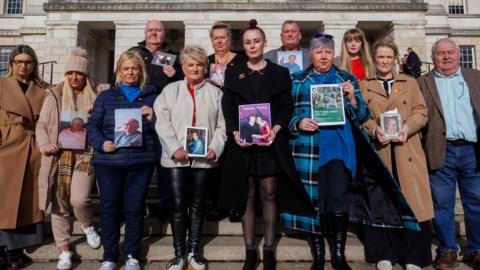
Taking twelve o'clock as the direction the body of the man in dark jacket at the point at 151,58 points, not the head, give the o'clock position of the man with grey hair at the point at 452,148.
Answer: The man with grey hair is roughly at 10 o'clock from the man in dark jacket.

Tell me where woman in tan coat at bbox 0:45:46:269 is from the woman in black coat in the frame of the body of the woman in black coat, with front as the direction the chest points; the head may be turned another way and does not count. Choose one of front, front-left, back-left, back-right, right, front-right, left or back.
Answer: right

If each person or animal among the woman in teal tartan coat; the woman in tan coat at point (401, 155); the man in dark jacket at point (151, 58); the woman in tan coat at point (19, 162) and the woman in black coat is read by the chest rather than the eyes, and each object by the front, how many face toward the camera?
5

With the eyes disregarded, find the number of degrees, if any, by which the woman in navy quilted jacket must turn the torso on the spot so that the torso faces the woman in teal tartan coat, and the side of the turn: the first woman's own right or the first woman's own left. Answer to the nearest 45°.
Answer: approximately 45° to the first woman's own left

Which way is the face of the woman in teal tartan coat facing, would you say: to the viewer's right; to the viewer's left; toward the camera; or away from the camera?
toward the camera

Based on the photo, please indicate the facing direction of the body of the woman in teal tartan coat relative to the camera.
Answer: toward the camera

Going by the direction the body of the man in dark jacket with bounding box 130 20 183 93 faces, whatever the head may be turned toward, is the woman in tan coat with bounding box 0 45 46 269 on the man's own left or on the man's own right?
on the man's own right

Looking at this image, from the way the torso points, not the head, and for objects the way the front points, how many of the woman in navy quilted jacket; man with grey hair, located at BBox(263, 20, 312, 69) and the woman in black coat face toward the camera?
3

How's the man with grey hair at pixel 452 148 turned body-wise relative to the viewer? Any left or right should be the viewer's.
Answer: facing the viewer

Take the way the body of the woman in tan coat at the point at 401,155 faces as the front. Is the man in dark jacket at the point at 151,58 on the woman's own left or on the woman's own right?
on the woman's own right

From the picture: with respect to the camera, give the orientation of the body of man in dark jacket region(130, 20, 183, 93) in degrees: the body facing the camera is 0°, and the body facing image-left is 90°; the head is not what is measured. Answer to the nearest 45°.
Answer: approximately 0°

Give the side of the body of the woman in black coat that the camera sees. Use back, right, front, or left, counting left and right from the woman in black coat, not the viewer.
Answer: front
